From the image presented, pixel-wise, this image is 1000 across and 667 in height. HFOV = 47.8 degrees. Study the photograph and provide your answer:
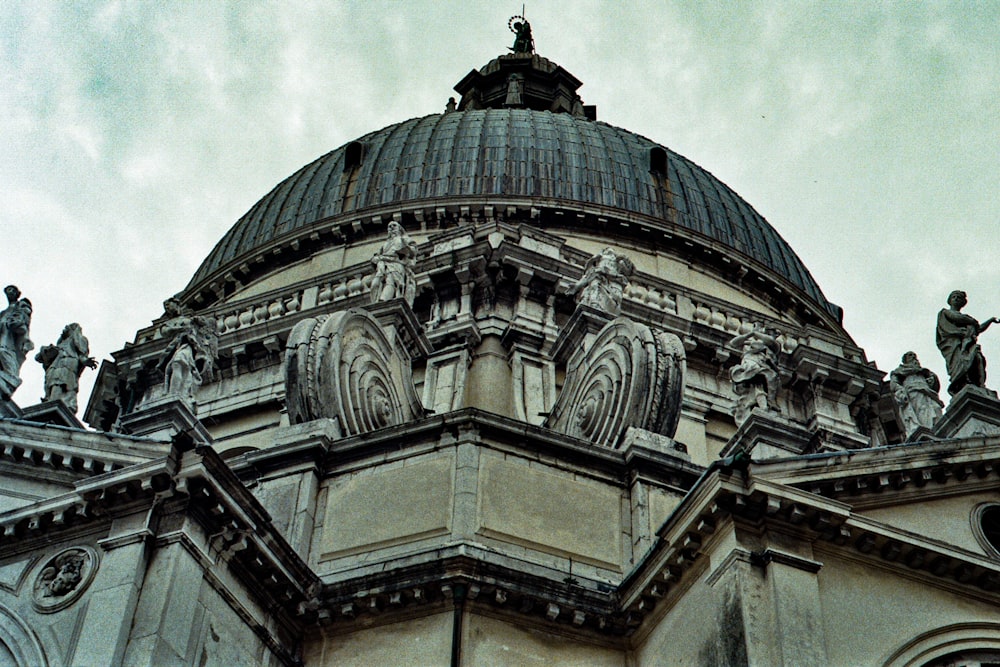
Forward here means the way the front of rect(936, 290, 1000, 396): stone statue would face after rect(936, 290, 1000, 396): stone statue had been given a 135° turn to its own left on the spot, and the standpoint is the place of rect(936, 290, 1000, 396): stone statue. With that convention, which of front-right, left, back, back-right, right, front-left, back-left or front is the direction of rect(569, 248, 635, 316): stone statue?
left

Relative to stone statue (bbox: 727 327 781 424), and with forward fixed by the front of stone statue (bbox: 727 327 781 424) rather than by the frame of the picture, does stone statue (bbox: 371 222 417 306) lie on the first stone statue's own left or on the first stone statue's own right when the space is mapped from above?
on the first stone statue's own right

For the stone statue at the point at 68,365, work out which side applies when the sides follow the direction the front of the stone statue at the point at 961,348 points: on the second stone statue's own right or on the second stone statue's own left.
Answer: on the second stone statue's own right

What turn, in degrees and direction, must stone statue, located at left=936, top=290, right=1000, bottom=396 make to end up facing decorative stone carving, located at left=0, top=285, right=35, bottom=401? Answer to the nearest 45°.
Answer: approximately 90° to its right

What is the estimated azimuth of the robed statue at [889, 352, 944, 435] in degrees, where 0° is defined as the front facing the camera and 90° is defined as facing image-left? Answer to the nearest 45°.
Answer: approximately 0°

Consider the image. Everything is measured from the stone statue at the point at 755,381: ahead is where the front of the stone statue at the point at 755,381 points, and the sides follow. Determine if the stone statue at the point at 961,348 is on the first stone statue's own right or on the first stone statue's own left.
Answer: on the first stone statue's own left

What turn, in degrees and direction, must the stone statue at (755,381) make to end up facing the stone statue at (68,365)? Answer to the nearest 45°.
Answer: approximately 90° to its right

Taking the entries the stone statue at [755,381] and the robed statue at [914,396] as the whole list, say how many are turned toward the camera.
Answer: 2

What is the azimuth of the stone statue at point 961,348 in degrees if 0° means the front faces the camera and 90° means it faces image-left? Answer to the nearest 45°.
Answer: approximately 315°
